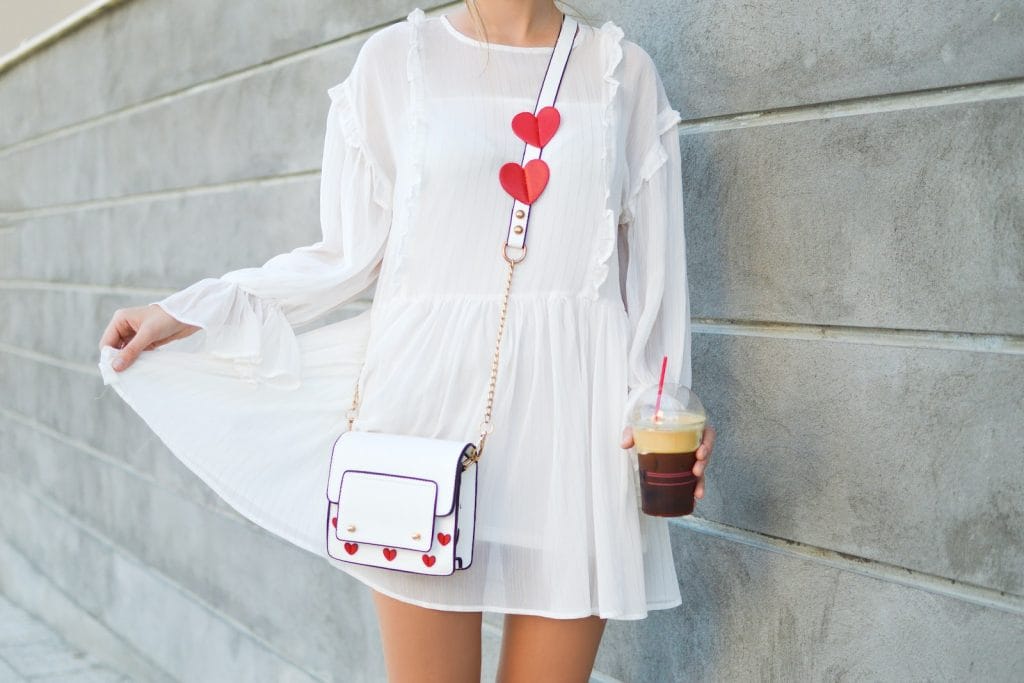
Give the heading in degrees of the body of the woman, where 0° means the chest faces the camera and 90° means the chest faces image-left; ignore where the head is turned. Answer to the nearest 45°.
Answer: approximately 0°
